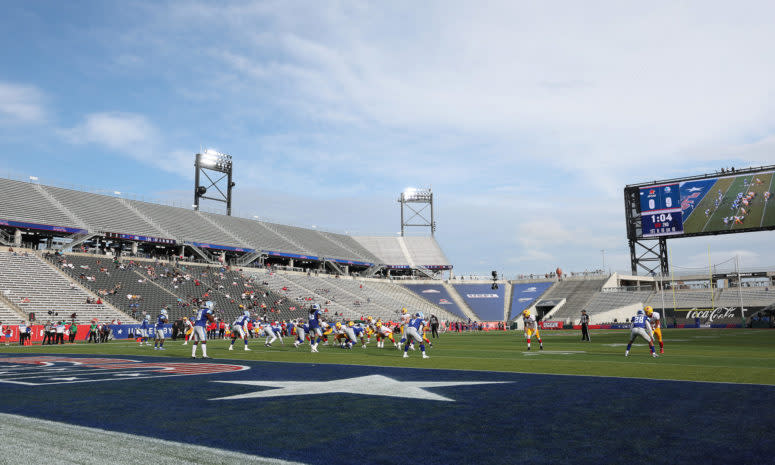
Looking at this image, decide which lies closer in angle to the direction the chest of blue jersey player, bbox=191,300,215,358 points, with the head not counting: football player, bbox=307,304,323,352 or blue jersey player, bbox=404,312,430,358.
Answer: the football player

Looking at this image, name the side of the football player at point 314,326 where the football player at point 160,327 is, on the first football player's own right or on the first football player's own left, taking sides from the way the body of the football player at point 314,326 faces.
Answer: on the first football player's own left

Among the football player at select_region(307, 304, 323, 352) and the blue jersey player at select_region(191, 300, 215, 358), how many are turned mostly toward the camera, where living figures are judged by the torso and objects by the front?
0

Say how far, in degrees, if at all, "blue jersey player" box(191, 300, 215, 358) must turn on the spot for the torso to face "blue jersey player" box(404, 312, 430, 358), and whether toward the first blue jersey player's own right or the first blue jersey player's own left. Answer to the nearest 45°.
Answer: approximately 45° to the first blue jersey player's own right

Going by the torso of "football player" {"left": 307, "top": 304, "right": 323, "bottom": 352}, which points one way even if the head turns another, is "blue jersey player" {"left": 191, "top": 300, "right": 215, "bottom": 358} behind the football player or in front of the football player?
behind

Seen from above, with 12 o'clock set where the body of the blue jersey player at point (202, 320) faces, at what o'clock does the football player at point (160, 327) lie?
The football player is roughly at 10 o'clock from the blue jersey player.

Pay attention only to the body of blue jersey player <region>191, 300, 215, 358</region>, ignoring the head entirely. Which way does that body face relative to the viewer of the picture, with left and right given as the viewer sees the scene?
facing away from the viewer and to the right of the viewer

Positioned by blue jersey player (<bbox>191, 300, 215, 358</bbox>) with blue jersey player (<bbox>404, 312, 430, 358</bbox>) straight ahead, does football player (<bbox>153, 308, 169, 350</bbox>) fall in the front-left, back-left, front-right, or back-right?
back-left

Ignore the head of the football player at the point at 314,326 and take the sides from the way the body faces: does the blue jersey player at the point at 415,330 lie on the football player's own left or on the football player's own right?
on the football player's own right

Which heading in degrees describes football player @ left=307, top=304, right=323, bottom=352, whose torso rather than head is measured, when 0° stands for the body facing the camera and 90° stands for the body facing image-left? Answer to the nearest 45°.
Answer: approximately 225°

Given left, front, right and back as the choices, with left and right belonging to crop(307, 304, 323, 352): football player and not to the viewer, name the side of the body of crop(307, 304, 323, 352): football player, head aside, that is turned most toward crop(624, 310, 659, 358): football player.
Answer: right
